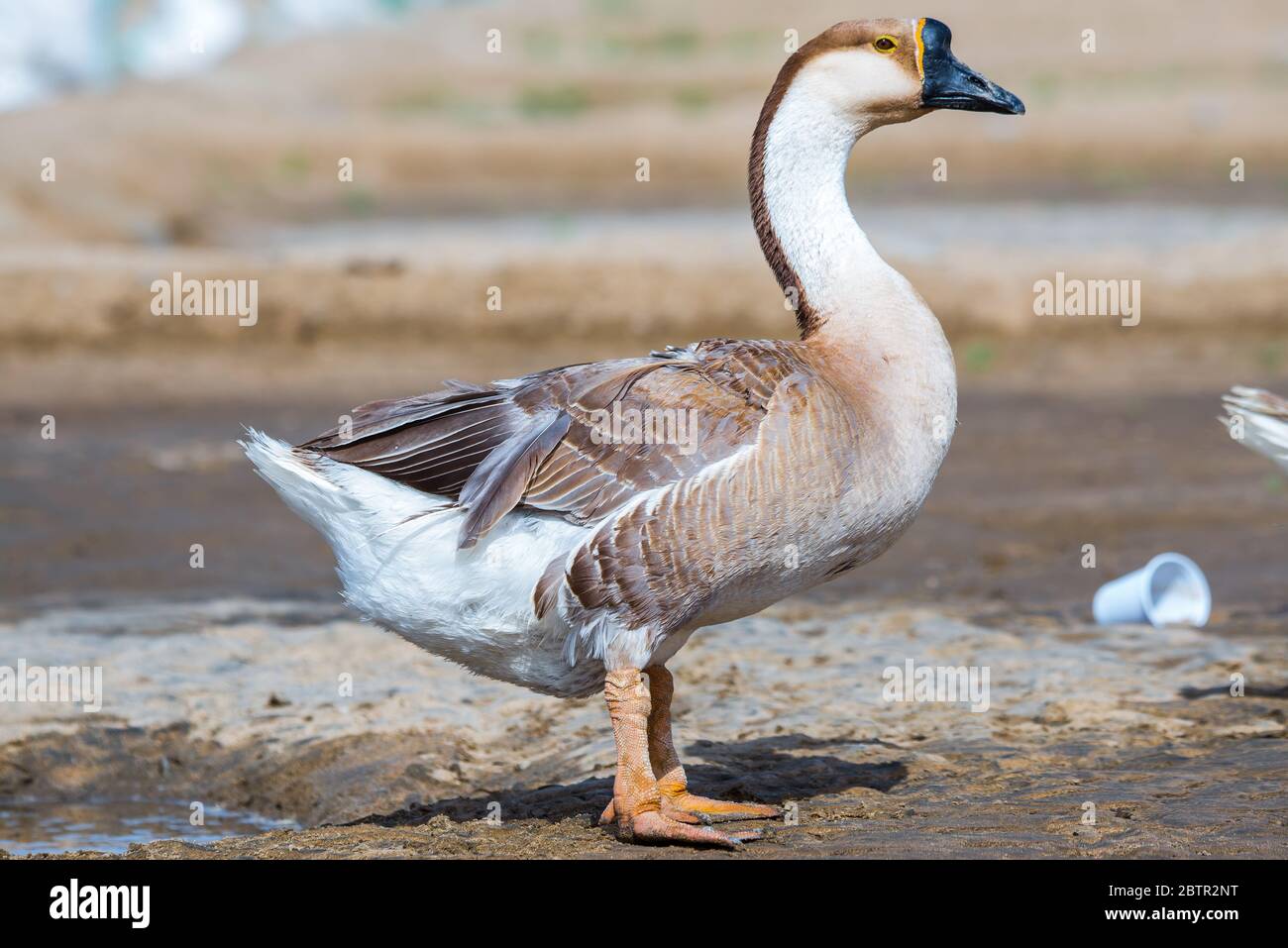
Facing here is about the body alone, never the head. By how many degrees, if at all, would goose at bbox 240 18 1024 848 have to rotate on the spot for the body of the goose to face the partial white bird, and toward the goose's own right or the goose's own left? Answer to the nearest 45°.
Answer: approximately 45° to the goose's own left

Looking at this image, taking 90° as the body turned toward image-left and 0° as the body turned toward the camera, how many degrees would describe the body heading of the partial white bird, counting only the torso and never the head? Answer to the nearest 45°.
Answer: approximately 270°

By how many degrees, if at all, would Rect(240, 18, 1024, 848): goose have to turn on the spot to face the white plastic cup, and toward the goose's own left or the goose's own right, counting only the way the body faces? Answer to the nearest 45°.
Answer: approximately 45° to the goose's own left

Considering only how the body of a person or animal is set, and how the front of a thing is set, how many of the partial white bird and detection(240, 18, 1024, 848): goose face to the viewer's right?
2

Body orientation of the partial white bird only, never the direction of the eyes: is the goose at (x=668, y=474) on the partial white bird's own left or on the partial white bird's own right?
on the partial white bird's own right

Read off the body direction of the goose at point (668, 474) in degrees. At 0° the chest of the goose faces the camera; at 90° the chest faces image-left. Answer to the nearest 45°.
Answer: approximately 270°
